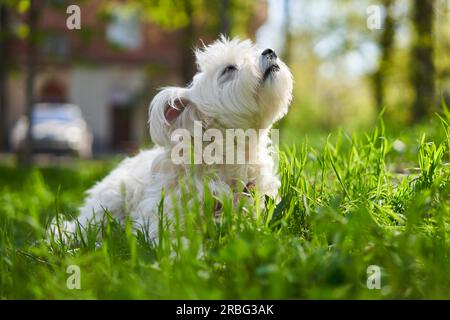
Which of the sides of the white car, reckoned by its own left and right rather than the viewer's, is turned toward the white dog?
front

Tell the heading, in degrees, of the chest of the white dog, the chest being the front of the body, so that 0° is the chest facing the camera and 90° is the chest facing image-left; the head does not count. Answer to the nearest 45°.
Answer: approximately 270°

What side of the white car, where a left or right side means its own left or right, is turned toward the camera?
front

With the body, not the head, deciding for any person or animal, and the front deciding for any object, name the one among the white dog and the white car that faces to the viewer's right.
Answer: the white dog

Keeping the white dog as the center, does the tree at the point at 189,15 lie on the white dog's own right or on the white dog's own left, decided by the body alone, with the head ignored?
on the white dog's own left
